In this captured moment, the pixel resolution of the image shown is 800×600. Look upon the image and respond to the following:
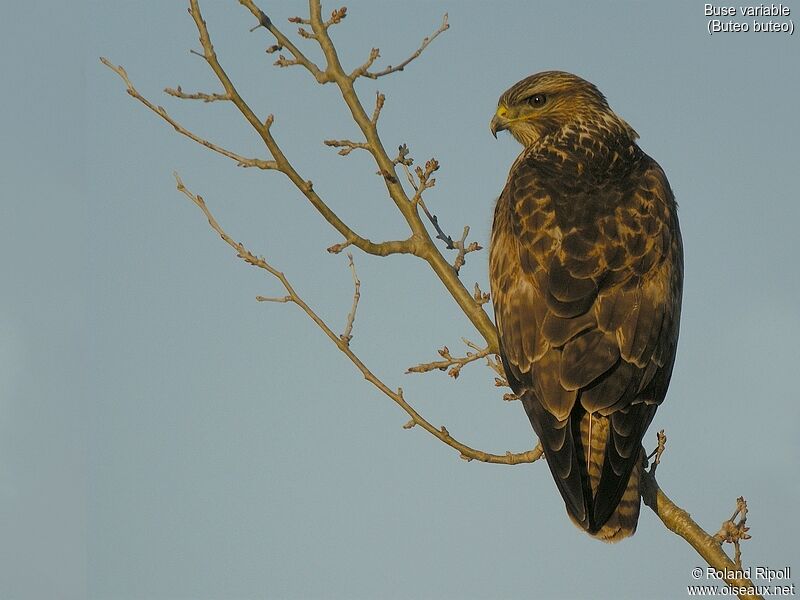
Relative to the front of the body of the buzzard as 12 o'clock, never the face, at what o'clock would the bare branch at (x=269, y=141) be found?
The bare branch is roughly at 8 o'clock from the buzzard.

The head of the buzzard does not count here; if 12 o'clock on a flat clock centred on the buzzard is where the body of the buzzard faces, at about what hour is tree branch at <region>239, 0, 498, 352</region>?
The tree branch is roughly at 8 o'clock from the buzzard.

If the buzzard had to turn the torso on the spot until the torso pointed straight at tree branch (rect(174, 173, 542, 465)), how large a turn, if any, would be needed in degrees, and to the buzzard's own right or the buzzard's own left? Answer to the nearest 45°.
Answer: approximately 90° to the buzzard's own left

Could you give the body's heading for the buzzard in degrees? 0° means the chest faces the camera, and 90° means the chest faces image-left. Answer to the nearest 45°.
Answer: approximately 180°
